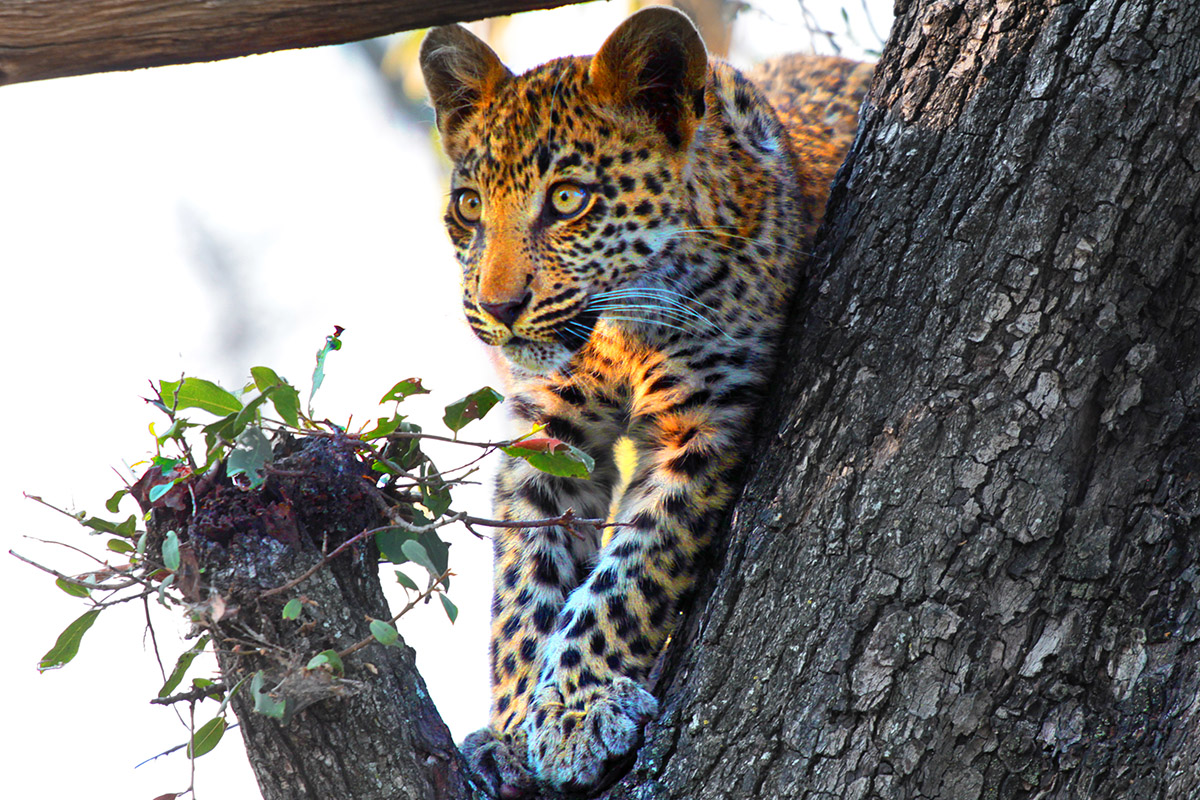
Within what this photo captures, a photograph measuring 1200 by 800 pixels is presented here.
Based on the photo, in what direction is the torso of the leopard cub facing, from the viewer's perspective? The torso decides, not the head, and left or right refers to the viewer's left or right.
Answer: facing the viewer and to the left of the viewer

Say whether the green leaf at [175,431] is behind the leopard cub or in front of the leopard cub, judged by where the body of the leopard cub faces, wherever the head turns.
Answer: in front
